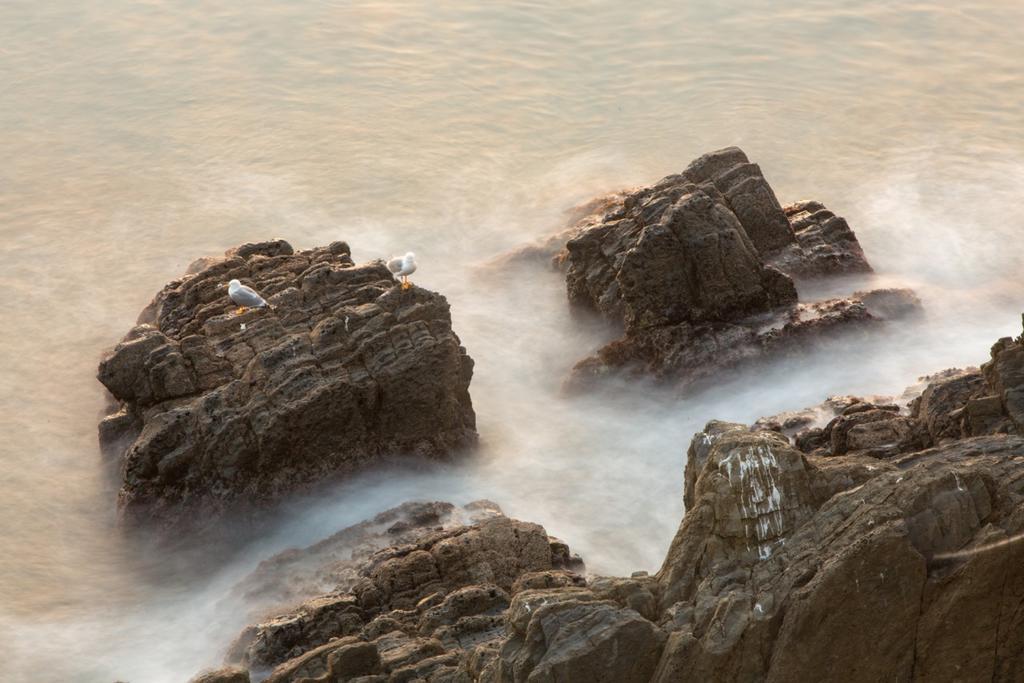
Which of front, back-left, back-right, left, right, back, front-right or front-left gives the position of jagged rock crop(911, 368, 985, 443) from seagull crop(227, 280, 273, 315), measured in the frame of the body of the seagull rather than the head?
back-left

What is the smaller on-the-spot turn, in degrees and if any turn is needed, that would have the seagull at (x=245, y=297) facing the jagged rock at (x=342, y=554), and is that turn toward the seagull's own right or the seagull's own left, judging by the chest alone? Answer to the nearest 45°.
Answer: approximately 90° to the seagull's own left

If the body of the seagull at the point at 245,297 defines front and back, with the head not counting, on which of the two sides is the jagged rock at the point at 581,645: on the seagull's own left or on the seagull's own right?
on the seagull's own left

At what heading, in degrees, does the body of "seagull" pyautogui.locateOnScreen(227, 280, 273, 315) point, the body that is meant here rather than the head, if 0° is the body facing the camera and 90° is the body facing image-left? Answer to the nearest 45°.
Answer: approximately 90°

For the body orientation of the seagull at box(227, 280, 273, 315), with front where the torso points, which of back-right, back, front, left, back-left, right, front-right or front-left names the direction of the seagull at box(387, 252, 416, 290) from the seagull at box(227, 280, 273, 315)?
back

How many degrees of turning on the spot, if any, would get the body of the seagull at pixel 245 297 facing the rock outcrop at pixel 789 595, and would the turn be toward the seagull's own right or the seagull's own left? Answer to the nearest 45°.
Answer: approximately 135° to the seagull's own left

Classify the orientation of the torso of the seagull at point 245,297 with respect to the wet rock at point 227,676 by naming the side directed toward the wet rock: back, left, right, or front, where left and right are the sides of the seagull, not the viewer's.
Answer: left

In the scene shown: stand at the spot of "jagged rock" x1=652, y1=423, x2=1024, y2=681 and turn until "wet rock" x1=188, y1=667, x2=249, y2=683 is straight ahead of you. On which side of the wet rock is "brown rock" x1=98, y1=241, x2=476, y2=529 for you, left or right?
right

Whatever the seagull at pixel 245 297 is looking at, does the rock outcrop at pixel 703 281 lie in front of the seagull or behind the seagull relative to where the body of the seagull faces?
behind
